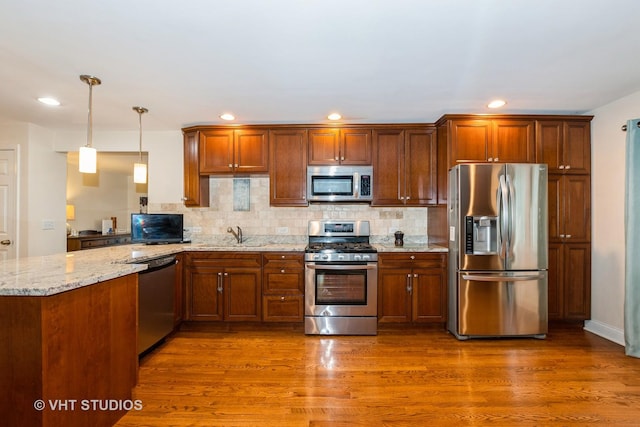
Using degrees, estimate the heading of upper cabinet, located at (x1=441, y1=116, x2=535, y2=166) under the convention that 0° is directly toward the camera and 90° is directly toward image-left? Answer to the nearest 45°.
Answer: approximately 0°

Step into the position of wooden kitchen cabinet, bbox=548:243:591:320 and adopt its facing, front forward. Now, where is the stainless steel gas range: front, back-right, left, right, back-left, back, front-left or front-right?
front-right

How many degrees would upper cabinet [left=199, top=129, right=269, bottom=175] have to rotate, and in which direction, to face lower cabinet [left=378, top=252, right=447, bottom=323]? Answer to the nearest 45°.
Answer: approximately 45° to its left

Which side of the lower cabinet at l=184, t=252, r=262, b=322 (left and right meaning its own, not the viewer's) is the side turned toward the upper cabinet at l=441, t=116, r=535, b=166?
left

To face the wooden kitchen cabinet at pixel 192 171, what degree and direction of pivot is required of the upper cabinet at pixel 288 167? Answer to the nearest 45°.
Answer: approximately 90° to its right

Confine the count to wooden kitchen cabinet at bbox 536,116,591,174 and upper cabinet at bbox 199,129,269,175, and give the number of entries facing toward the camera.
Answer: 2
